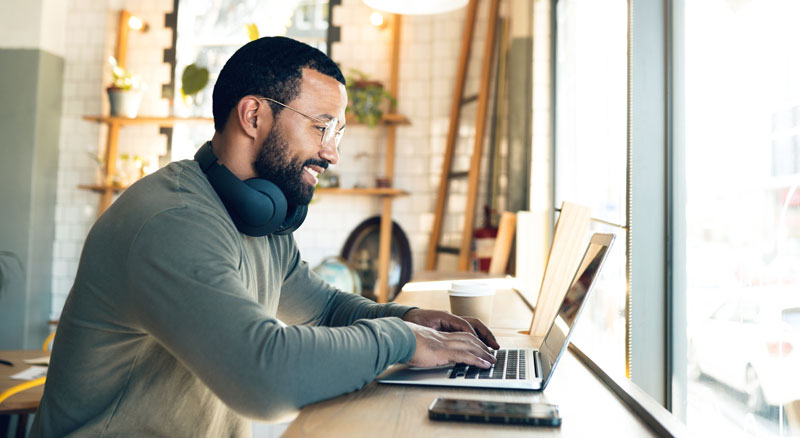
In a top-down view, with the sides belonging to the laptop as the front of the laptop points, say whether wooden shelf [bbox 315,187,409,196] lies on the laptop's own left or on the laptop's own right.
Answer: on the laptop's own right

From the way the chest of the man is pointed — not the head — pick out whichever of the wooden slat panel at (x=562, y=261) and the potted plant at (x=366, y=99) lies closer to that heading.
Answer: the wooden slat panel

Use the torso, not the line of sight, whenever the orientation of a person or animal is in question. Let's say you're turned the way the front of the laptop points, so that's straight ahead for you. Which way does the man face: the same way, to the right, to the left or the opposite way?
the opposite way

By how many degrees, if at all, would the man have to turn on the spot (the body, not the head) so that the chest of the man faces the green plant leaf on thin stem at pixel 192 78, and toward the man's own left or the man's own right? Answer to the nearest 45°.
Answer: approximately 90° to the man's own left

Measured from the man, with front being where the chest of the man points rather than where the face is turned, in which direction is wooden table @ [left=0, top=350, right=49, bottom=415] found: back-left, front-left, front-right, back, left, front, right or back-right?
back-left

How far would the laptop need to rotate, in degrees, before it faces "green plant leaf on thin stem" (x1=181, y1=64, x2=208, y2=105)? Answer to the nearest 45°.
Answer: approximately 45° to its right

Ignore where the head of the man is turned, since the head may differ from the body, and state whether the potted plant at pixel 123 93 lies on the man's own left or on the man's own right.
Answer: on the man's own left

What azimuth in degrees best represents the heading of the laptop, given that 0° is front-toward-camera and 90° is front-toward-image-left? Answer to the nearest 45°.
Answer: approximately 90°

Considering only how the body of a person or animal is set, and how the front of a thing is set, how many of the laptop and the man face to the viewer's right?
1

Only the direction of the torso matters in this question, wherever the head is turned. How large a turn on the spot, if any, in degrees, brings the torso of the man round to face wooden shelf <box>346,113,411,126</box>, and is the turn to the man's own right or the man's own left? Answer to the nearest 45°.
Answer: approximately 90° to the man's own left

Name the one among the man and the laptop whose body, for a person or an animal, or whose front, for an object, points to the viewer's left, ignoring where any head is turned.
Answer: the laptop

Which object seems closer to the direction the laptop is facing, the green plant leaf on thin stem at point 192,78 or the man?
the man

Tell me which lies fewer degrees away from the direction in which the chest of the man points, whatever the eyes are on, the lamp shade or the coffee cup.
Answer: the coffee cup

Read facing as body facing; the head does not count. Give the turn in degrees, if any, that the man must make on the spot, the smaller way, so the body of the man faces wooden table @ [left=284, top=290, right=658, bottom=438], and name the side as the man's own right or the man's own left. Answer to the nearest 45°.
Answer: approximately 45° to the man's own right

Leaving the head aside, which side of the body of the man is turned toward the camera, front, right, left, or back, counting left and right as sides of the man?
right

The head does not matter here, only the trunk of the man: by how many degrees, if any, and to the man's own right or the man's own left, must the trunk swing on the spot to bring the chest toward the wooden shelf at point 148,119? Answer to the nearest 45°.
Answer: approximately 90° to the man's own left

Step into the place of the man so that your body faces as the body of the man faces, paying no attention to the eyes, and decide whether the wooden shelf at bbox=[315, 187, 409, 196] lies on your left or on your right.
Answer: on your left
